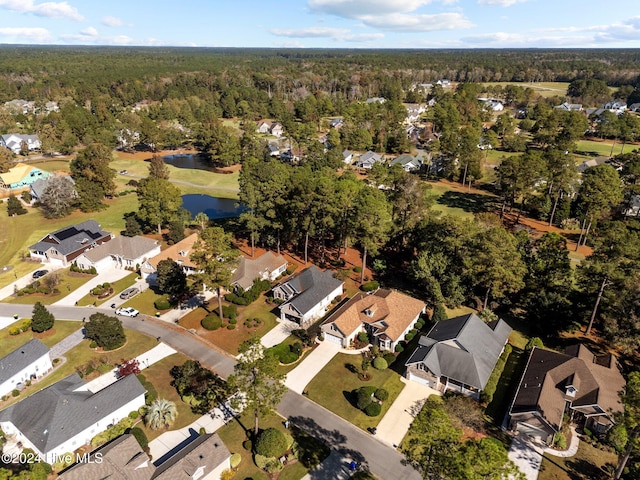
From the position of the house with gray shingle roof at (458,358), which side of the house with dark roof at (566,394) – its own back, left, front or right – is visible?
right

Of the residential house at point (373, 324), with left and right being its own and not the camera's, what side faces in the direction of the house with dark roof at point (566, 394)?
left

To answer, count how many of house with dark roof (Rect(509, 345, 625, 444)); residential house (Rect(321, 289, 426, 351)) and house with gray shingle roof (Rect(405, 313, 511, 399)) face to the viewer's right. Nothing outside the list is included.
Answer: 0

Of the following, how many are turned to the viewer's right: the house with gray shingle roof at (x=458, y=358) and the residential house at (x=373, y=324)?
0

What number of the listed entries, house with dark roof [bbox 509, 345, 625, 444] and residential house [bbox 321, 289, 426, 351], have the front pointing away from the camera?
0

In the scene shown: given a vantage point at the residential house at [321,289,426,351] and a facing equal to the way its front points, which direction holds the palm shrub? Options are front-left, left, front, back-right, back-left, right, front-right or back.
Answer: front

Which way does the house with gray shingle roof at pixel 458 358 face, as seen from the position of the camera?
facing the viewer and to the left of the viewer

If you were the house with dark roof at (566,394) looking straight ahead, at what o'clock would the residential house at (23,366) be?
The residential house is roughly at 2 o'clock from the house with dark roof.

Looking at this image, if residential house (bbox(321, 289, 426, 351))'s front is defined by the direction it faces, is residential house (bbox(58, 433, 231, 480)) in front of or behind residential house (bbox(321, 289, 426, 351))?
in front

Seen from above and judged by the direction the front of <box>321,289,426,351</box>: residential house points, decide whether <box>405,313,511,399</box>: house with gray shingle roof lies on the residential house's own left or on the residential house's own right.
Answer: on the residential house's own left

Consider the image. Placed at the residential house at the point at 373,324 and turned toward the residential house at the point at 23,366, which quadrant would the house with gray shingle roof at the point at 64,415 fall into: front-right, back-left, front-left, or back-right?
front-left

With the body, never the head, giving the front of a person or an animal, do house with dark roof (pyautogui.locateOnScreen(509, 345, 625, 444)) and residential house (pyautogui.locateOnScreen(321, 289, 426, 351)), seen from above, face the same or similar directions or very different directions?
same or similar directions

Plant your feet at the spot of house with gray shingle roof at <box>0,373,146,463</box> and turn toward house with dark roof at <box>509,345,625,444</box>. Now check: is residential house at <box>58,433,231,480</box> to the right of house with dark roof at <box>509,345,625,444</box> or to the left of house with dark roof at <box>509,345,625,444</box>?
right

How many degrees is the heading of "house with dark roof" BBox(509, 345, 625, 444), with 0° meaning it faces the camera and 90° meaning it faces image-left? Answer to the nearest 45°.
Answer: approximately 0°
